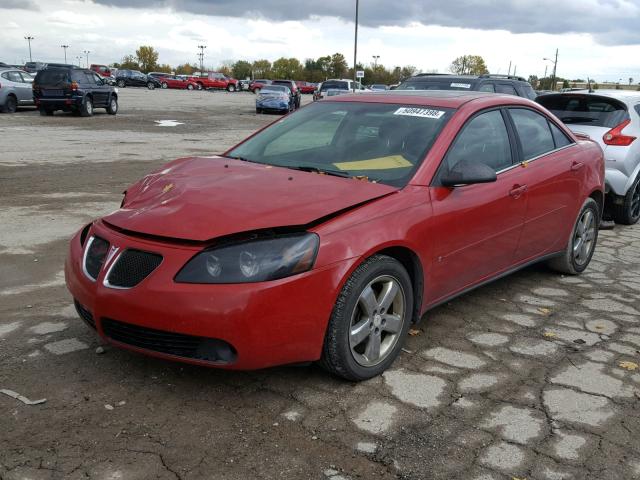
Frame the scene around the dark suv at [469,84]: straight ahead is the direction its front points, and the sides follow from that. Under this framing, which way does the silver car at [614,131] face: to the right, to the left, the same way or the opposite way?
the opposite way

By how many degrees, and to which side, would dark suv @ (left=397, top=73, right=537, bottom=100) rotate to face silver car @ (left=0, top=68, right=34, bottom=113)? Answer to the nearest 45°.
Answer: approximately 90° to its right

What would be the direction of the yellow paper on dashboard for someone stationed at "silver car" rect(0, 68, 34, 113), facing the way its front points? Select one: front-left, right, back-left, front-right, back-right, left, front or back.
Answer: back-right

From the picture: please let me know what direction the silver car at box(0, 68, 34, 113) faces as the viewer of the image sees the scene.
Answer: facing away from the viewer and to the right of the viewer

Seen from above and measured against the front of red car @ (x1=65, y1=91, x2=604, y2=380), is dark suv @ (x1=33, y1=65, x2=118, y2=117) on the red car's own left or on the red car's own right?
on the red car's own right

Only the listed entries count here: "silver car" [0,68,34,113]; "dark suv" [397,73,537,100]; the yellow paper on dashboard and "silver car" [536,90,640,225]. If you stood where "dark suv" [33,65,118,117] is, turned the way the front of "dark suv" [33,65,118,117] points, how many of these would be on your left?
1

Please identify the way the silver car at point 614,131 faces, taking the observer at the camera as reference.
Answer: facing away from the viewer and to the right of the viewer

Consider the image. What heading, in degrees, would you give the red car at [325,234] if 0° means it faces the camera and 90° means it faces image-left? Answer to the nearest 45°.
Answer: approximately 45°

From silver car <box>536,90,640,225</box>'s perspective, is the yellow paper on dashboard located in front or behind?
behind

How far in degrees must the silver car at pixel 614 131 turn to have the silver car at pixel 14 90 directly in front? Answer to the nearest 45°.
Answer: approximately 90° to its left

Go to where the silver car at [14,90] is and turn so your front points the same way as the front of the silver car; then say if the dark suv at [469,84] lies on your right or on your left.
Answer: on your right

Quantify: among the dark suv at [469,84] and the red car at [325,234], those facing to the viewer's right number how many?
0

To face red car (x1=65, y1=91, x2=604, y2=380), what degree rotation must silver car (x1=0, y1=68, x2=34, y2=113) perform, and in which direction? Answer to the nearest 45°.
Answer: approximately 135° to its right

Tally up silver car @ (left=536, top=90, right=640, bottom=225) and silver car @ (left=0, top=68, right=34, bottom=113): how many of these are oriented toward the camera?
0
